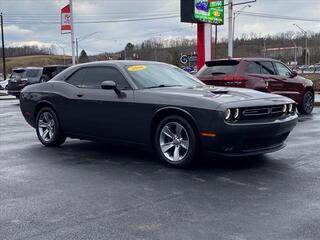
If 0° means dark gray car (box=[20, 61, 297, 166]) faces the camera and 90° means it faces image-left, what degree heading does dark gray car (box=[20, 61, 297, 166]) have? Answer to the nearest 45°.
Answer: approximately 315°

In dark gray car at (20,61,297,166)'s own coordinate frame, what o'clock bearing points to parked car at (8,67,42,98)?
The parked car is roughly at 7 o'clock from the dark gray car.

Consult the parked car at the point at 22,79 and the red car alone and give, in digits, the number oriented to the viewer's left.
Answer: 0

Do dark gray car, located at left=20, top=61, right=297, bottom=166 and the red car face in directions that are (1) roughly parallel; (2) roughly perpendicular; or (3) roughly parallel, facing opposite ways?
roughly perpendicular

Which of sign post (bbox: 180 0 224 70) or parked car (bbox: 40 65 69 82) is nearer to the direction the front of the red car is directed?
the sign post

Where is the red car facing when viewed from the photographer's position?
facing away from the viewer and to the right of the viewer

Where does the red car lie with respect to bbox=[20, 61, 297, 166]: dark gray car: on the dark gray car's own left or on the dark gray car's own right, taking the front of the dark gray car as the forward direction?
on the dark gray car's own left

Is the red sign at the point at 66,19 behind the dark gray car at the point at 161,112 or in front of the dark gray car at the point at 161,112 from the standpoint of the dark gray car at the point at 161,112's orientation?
behind

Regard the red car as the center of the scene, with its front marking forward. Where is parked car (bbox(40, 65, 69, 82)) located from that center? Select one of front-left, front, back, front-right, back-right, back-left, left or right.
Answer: left
